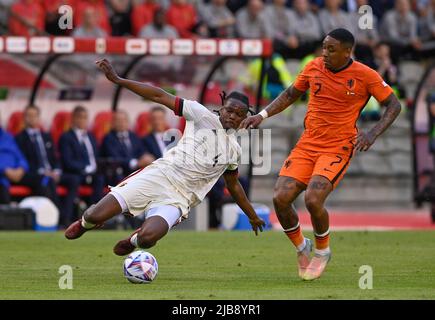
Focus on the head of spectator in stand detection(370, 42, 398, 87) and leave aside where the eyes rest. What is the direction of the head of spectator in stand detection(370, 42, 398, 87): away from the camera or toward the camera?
toward the camera

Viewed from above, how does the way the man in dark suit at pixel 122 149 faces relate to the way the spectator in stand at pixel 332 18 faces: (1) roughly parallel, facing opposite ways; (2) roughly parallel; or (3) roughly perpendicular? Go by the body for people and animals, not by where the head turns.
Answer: roughly parallel

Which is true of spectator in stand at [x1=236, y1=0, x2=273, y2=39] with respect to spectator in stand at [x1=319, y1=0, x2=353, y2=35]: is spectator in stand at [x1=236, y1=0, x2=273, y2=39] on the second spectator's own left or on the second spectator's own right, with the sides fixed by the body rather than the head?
on the second spectator's own right

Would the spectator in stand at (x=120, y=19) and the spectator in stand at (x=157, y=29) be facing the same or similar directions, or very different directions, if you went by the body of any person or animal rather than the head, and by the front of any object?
same or similar directions

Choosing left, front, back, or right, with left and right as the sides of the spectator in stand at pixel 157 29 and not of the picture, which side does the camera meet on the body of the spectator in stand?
front

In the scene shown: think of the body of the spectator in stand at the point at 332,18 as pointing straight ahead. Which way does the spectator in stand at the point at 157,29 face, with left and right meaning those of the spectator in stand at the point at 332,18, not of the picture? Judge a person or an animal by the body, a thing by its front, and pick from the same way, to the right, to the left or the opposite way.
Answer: the same way

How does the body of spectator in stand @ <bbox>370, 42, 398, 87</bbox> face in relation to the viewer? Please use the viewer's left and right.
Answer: facing the viewer

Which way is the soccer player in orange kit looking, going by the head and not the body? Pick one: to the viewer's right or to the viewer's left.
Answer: to the viewer's left

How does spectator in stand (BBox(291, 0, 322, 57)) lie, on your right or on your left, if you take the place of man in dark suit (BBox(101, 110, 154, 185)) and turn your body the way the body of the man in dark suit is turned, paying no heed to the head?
on your left

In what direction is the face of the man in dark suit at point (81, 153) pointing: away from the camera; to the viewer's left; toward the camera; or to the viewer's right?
toward the camera

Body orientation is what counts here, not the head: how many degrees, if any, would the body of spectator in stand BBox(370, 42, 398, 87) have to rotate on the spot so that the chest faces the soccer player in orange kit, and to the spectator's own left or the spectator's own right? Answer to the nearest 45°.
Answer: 0° — they already face them

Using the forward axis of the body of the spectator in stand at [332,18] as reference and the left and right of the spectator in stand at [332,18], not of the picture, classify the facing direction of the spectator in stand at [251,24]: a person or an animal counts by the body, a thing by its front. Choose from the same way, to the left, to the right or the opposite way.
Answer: the same way

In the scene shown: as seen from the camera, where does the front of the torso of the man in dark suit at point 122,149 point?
toward the camera

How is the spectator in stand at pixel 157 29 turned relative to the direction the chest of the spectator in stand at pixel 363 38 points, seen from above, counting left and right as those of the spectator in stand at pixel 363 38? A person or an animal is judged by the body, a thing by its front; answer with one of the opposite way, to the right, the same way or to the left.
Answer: the same way
